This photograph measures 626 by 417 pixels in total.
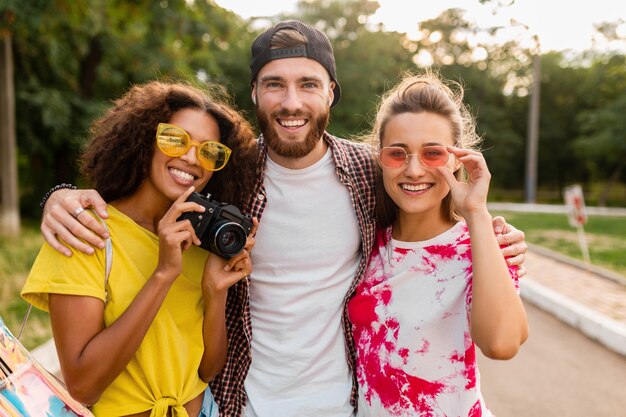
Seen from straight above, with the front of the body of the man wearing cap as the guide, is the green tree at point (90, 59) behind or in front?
behind

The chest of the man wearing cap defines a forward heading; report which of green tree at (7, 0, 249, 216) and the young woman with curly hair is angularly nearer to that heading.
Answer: the young woman with curly hair

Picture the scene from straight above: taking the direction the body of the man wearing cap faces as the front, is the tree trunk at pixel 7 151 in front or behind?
behind

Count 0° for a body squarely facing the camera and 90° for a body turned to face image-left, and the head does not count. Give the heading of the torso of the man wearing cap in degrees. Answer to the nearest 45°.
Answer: approximately 0°

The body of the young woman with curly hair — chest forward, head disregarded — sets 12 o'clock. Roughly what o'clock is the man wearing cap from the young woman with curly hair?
The man wearing cap is roughly at 10 o'clock from the young woman with curly hair.

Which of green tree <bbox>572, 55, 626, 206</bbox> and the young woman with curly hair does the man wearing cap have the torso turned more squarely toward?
the young woman with curly hair
